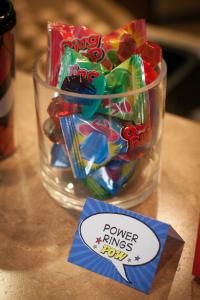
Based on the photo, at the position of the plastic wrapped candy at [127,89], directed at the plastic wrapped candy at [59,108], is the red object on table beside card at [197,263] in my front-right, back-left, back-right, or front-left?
back-left
